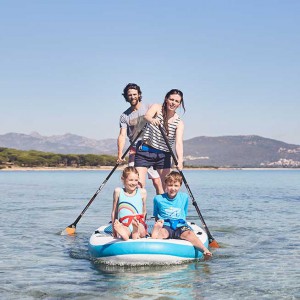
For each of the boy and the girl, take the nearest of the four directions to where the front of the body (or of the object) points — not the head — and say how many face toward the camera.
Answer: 2

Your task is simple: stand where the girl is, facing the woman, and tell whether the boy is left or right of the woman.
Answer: right

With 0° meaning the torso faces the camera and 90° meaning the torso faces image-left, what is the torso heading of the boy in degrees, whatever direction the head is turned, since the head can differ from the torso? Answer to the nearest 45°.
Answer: approximately 0°

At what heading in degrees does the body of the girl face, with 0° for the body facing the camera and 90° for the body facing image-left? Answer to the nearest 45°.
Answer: approximately 0°

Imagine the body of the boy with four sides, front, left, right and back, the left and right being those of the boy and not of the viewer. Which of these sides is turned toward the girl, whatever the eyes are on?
right
